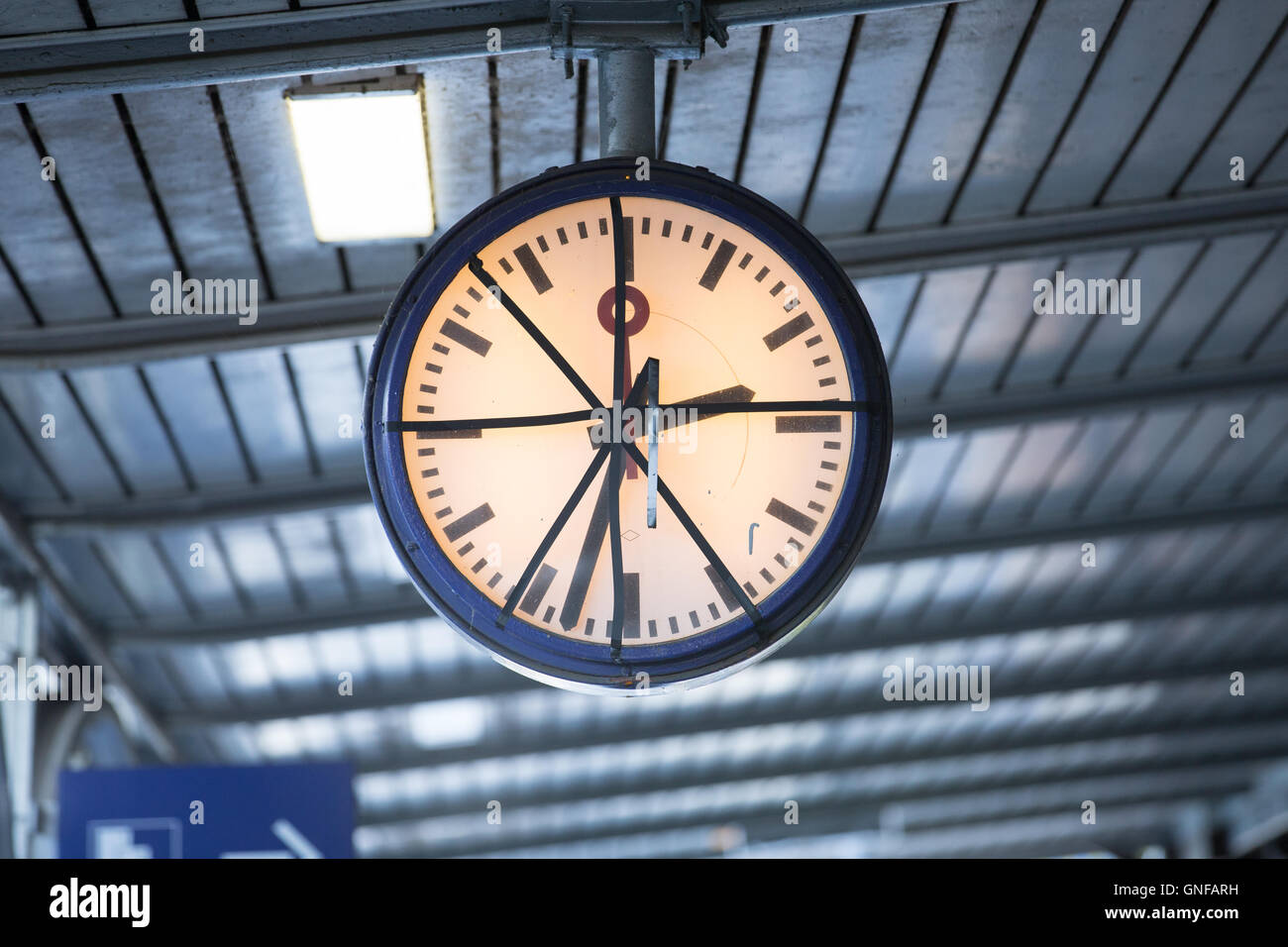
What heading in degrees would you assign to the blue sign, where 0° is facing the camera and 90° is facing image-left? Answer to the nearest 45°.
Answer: approximately 0°

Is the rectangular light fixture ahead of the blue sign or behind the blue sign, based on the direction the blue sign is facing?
ahead

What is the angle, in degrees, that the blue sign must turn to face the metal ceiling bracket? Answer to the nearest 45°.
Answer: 0° — it already faces it
